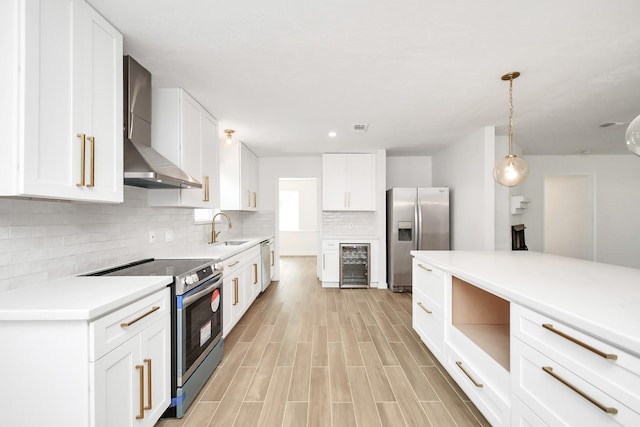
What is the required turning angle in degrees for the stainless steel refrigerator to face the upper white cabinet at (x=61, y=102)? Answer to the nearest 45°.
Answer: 0° — it already faces it

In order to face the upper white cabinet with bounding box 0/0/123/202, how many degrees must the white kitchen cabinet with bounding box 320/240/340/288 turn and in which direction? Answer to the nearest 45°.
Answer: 0° — it already faces it

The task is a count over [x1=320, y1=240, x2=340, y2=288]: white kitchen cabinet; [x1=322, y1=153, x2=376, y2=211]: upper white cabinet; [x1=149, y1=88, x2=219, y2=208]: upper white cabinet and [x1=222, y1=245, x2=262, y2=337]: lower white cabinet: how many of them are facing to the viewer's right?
2

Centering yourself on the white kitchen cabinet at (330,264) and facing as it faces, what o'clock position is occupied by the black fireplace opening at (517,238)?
The black fireplace opening is roughly at 9 o'clock from the white kitchen cabinet.

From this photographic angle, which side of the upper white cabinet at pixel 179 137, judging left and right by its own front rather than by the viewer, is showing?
right

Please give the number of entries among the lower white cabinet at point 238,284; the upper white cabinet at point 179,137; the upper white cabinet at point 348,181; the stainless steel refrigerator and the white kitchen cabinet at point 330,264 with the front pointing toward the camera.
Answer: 3

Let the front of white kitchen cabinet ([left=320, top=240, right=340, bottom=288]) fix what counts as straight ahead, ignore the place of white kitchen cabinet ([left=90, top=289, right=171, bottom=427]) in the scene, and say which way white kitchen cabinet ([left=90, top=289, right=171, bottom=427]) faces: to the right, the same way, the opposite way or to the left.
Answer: to the left

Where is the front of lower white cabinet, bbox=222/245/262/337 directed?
to the viewer's right
